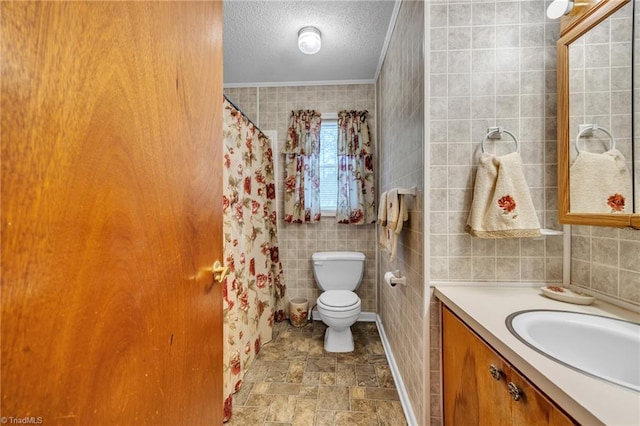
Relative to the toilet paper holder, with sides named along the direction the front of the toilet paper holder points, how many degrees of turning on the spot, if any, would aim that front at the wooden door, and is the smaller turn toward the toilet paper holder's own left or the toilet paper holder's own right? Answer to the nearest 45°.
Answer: approximately 90° to the toilet paper holder's own left

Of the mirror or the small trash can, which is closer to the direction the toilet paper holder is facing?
the small trash can

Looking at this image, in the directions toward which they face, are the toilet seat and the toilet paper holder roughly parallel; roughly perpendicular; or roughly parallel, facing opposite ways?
roughly perpendicular

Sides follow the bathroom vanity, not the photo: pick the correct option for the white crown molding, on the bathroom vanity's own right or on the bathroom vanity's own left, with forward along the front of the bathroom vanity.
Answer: on the bathroom vanity's own right

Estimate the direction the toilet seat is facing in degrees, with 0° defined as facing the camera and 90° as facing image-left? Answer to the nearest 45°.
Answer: approximately 0°

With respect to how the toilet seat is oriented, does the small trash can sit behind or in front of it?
behind

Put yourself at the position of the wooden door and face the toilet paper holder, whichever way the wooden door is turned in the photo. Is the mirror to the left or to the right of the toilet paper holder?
right

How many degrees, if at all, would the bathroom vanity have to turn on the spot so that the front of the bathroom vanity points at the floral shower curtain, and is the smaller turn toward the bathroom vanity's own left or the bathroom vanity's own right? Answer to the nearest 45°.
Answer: approximately 45° to the bathroom vanity's own right
